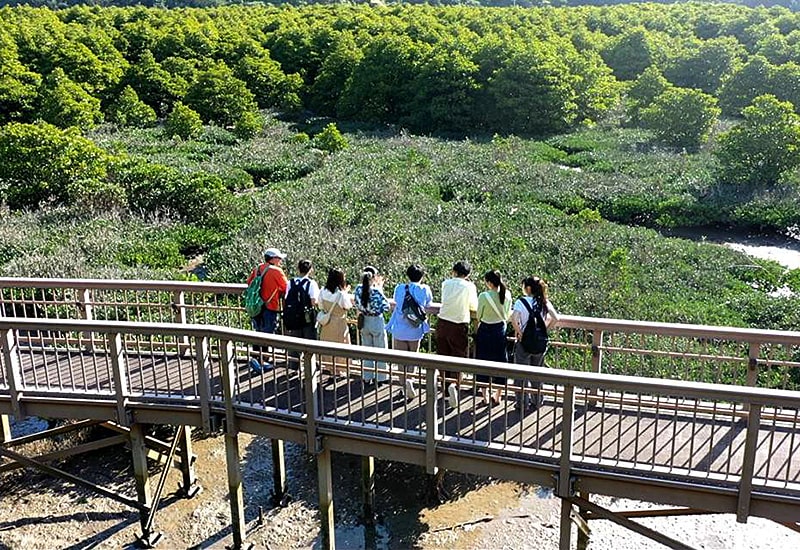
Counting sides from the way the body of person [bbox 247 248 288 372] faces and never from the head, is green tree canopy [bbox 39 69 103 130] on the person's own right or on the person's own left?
on the person's own left

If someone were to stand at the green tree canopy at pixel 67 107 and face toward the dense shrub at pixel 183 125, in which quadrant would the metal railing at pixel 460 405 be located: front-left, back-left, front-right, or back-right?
front-right

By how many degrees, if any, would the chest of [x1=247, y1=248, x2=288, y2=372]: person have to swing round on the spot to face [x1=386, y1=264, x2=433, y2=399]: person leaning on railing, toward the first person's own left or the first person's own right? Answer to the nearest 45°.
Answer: approximately 45° to the first person's own right

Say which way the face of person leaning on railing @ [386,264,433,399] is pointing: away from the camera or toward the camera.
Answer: away from the camera

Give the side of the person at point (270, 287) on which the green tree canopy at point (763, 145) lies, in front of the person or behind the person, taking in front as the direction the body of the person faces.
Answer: in front

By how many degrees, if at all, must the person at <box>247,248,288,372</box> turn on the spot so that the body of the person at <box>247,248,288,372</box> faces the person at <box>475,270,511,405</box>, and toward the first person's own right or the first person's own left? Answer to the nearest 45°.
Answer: approximately 45° to the first person's own right

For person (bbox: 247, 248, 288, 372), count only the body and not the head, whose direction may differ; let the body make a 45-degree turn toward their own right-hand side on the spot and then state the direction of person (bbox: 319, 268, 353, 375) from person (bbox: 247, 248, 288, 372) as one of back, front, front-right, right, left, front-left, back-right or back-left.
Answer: front

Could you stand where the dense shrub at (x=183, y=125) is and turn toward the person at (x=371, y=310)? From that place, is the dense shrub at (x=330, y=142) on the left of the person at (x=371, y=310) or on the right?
left
